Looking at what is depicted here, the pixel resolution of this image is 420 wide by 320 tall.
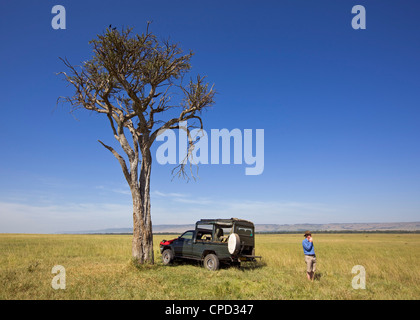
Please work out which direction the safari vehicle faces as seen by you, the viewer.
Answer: facing away from the viewer and to the left of the viewer

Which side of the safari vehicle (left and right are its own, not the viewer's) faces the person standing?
back
